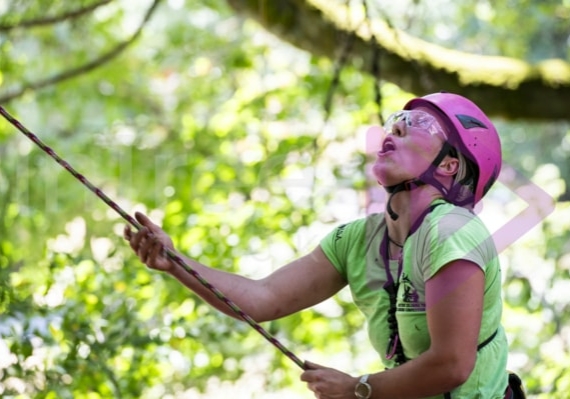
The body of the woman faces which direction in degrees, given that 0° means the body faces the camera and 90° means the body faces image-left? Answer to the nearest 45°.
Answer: approximately 45°

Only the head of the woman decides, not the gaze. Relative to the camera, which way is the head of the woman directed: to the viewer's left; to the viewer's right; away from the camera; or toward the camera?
to the viewer's left
